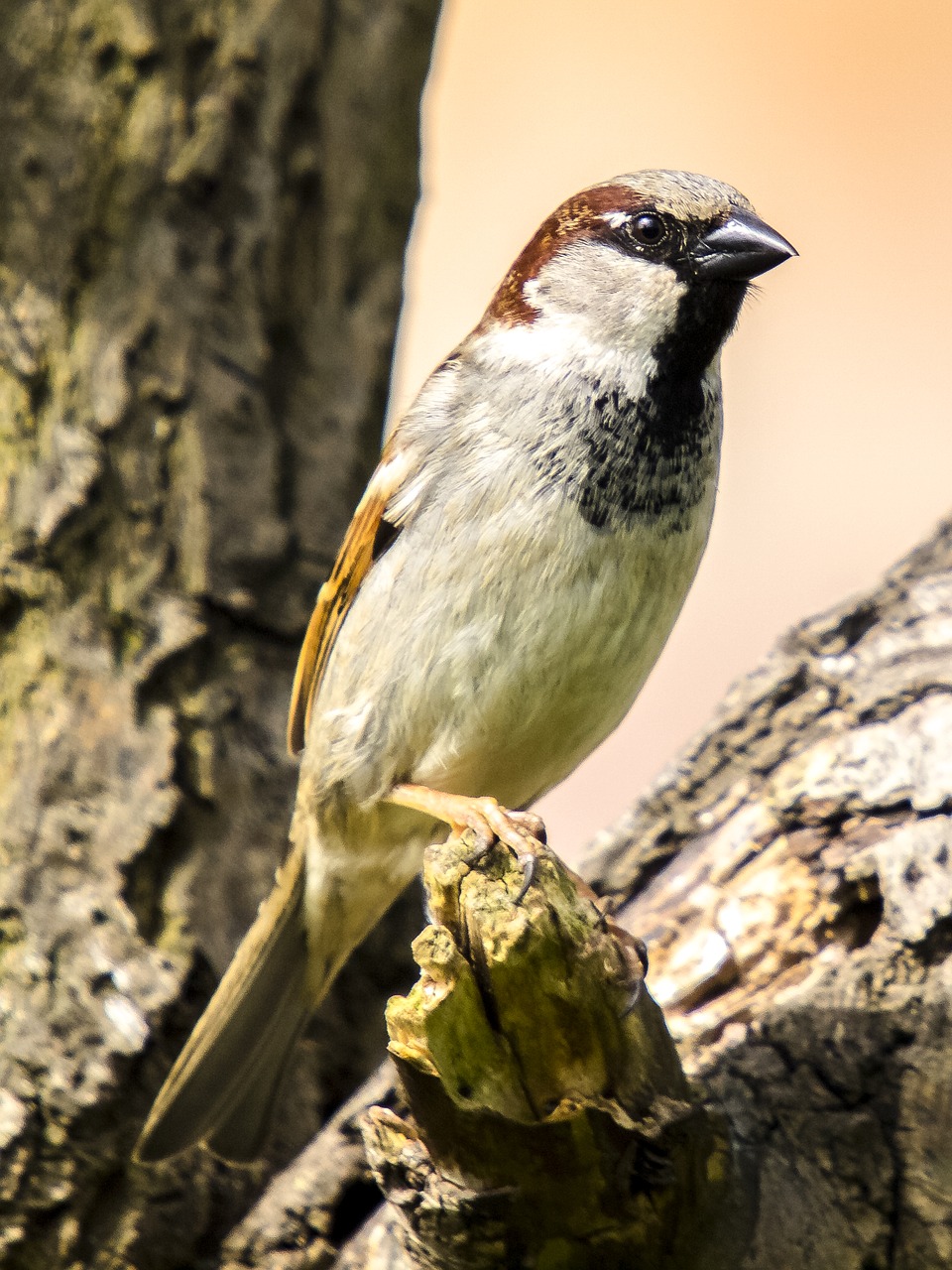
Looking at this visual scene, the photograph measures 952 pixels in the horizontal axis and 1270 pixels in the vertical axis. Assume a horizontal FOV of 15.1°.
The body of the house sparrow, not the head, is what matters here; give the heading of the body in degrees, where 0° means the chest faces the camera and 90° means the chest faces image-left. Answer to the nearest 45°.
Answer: approximately 315°
